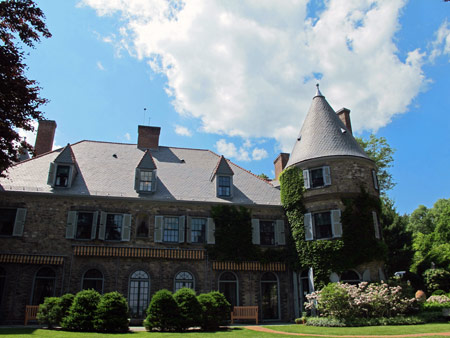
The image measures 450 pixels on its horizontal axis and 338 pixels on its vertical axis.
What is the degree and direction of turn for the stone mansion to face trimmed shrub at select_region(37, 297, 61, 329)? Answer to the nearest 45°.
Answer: approximately 45° to its right

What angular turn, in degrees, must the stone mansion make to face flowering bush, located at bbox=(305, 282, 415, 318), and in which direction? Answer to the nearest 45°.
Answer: approximately 90° to its left

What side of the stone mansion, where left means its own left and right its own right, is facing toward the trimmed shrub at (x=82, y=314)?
front

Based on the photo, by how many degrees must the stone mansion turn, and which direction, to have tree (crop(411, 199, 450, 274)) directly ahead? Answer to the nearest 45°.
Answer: approximately 90° to its left

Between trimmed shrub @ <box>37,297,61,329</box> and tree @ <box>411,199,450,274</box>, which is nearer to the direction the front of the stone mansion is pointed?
the trimmed shrub

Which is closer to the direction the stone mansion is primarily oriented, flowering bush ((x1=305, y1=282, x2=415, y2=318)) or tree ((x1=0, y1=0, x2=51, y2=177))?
the tree

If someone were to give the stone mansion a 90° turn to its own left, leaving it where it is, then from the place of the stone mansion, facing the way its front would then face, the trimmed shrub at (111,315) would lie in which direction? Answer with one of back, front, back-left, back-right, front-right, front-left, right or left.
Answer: right

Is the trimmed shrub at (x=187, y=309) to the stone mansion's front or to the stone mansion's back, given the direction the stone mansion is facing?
to the front

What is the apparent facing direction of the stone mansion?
toward the camera

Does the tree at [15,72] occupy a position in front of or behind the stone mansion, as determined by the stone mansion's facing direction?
in front
